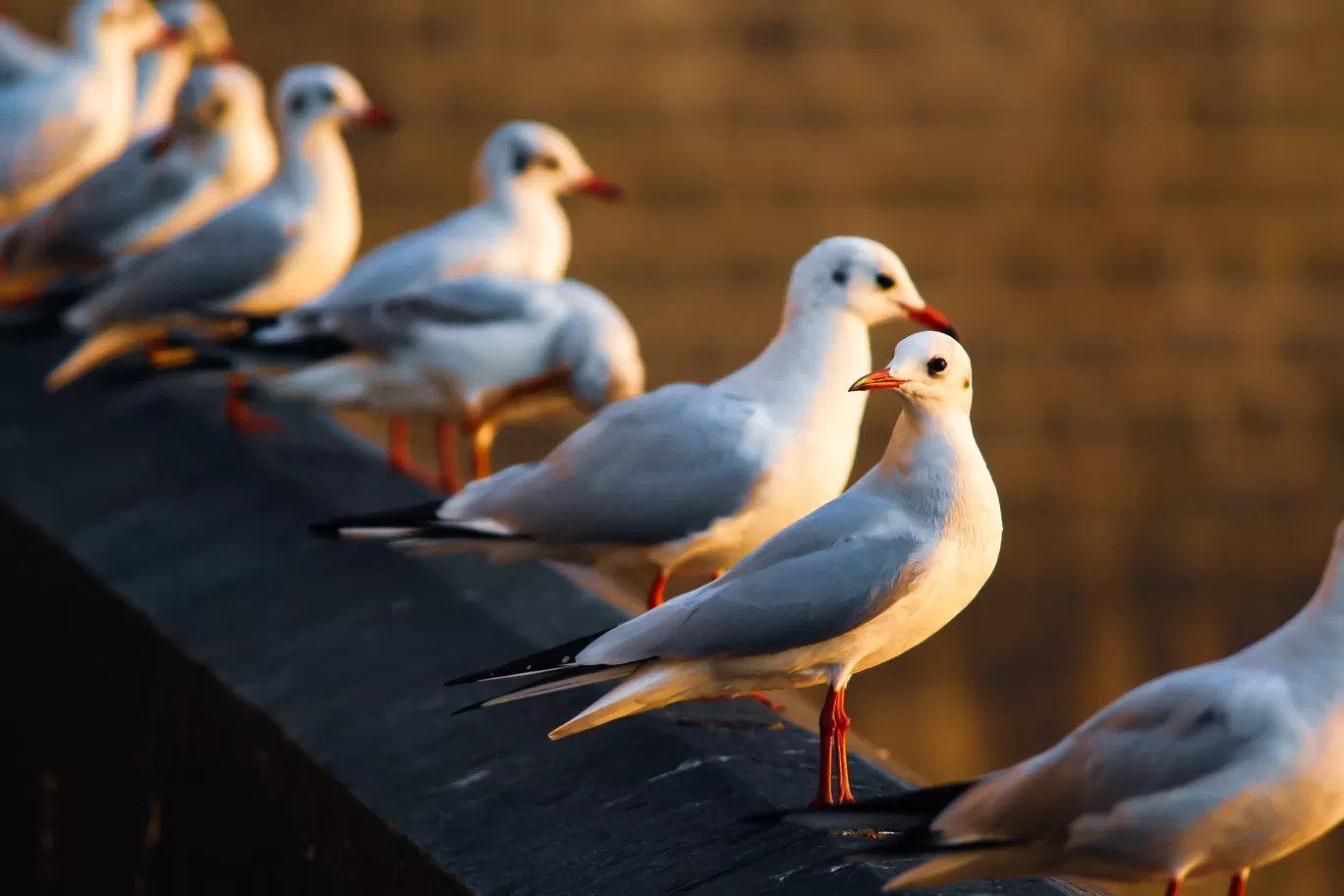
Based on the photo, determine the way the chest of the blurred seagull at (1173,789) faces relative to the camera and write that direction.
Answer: to the viewer's right

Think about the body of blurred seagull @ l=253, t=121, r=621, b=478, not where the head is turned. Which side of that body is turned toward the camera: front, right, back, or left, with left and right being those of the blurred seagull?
right

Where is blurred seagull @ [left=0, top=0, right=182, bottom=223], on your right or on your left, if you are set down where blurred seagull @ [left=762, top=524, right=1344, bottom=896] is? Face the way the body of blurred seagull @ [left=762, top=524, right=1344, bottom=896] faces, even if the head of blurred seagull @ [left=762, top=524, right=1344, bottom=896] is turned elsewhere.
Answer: on your left

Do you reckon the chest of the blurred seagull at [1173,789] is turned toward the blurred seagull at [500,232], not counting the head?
no

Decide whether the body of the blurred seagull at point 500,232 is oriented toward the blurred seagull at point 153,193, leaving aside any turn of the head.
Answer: no

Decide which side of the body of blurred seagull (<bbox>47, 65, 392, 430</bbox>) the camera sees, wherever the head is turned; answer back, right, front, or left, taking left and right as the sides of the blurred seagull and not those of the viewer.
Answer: right

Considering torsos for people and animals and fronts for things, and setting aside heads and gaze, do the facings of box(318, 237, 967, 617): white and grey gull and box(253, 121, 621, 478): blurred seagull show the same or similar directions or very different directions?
same or similar directions

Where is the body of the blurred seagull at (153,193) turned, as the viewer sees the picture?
to the viewer's right

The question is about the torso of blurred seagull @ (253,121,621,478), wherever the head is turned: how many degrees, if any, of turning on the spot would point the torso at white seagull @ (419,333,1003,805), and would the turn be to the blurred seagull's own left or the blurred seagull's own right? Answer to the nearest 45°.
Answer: approximately 90° to the blurred seagull's own right

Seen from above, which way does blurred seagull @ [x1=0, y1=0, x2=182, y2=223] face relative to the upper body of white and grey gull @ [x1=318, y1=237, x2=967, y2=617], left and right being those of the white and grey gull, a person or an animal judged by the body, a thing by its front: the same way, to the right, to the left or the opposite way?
the same way

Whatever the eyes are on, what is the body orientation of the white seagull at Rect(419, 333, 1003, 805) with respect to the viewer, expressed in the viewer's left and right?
facing to the right of the viewer

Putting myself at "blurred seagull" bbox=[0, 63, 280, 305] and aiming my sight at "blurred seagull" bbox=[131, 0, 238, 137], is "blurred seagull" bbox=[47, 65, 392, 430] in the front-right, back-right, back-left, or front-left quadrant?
back-right

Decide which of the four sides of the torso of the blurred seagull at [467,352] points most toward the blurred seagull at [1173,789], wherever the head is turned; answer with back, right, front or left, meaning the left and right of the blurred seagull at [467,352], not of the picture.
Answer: right

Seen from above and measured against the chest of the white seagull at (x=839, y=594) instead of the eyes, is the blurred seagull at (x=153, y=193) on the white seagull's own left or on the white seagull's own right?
on the white seagull's own left

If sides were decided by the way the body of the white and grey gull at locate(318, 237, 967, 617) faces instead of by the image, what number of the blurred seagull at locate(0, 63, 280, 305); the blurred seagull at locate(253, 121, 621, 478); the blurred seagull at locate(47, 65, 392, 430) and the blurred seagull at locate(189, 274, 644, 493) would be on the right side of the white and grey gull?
0

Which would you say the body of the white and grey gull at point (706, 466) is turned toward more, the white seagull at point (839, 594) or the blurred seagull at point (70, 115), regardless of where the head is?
the white seagull

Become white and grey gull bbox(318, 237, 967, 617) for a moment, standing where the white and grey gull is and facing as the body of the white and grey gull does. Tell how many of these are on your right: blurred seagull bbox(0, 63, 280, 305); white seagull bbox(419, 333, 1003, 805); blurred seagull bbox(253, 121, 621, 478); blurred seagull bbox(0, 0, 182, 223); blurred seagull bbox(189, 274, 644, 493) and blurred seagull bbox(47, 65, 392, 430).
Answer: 1

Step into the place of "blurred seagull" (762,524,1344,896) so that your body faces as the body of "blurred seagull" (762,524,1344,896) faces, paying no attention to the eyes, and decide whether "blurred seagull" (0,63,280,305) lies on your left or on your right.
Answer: on your left

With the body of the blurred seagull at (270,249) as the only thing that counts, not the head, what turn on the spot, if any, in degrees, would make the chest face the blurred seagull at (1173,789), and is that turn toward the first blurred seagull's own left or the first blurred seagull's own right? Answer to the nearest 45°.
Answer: approximately 90° to the first blurred seagull's own right

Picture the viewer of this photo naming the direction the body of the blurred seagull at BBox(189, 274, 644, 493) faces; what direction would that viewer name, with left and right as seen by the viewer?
facing to the right of the viewer

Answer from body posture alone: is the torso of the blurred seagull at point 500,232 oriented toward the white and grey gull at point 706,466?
no
